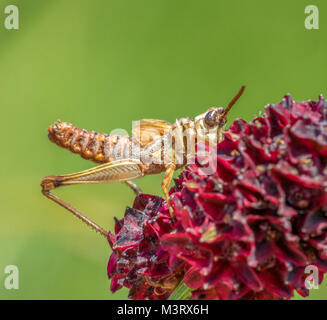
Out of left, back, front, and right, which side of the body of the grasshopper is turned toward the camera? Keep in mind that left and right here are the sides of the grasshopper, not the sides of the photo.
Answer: right
